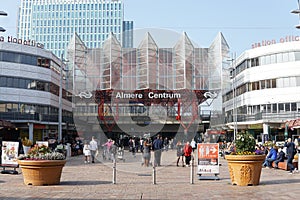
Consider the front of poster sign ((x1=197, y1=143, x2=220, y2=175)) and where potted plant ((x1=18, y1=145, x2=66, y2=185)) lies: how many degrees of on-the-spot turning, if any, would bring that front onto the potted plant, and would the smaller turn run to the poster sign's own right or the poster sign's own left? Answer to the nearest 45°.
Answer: approximately 45° to the poster sign's own right

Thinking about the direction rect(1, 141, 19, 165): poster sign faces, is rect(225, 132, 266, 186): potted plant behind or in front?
in front

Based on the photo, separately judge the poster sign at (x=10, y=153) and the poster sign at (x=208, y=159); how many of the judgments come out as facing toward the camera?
2

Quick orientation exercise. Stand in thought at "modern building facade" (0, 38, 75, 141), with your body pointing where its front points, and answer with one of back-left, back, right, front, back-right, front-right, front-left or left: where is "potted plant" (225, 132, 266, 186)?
front-right

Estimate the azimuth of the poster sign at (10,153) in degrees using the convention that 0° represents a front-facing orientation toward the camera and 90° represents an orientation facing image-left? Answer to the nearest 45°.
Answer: approximately 0°

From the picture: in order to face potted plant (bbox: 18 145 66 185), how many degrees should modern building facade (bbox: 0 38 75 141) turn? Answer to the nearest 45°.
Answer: approximately 45° to its right

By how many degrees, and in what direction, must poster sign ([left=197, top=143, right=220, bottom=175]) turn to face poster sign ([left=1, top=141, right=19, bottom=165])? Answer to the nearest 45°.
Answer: approximately 90° to its right

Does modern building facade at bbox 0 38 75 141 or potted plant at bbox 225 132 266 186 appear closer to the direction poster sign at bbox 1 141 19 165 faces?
the potted plant

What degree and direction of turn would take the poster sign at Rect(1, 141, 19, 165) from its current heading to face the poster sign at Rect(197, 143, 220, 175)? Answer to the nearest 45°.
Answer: approximately 45° to its left

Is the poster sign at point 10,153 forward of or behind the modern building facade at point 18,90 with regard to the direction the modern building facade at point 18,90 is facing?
forward

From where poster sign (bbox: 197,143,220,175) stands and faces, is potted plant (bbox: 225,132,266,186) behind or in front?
in front
